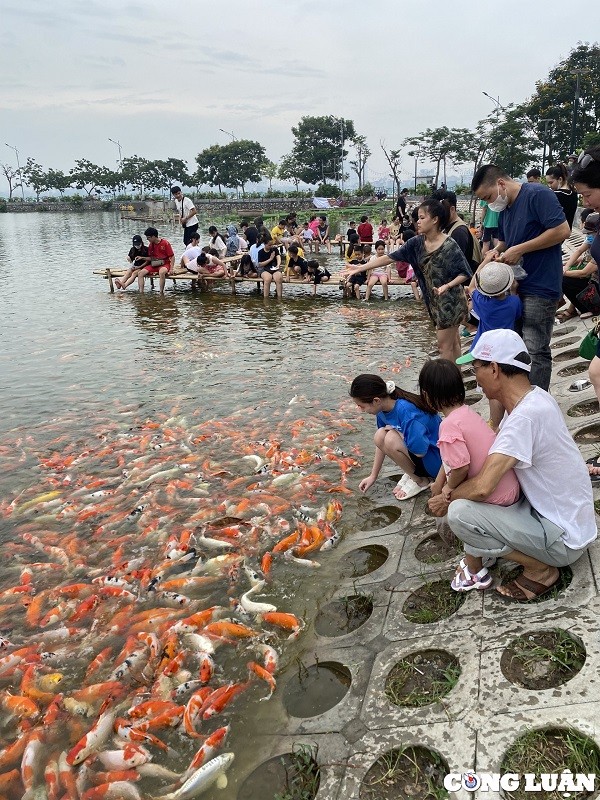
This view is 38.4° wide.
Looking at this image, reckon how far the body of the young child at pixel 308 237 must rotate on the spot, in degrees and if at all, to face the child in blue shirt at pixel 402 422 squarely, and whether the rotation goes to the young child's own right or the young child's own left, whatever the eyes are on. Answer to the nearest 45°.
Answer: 0° — they already face them

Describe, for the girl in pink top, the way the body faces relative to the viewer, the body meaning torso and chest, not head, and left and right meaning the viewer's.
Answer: facing away from the viewer and to the left of the viewer

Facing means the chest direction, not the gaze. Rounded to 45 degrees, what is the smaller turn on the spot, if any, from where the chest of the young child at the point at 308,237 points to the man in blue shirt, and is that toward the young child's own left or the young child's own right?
0° — they already face them

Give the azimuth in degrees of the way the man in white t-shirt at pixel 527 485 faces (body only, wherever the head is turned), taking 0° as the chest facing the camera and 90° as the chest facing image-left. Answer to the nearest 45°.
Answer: approximately 90°

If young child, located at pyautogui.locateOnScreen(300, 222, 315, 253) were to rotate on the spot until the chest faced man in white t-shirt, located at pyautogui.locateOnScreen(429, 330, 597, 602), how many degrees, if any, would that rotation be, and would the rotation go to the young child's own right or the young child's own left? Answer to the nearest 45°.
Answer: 0° — they already face them

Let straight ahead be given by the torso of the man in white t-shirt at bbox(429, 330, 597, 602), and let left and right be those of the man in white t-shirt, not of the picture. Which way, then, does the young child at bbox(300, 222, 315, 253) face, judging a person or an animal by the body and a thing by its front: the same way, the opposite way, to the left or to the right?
to the left

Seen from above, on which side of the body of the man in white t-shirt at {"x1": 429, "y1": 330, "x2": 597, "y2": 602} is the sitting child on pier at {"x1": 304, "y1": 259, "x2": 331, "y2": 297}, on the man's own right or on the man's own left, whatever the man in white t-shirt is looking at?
on the man's own right
